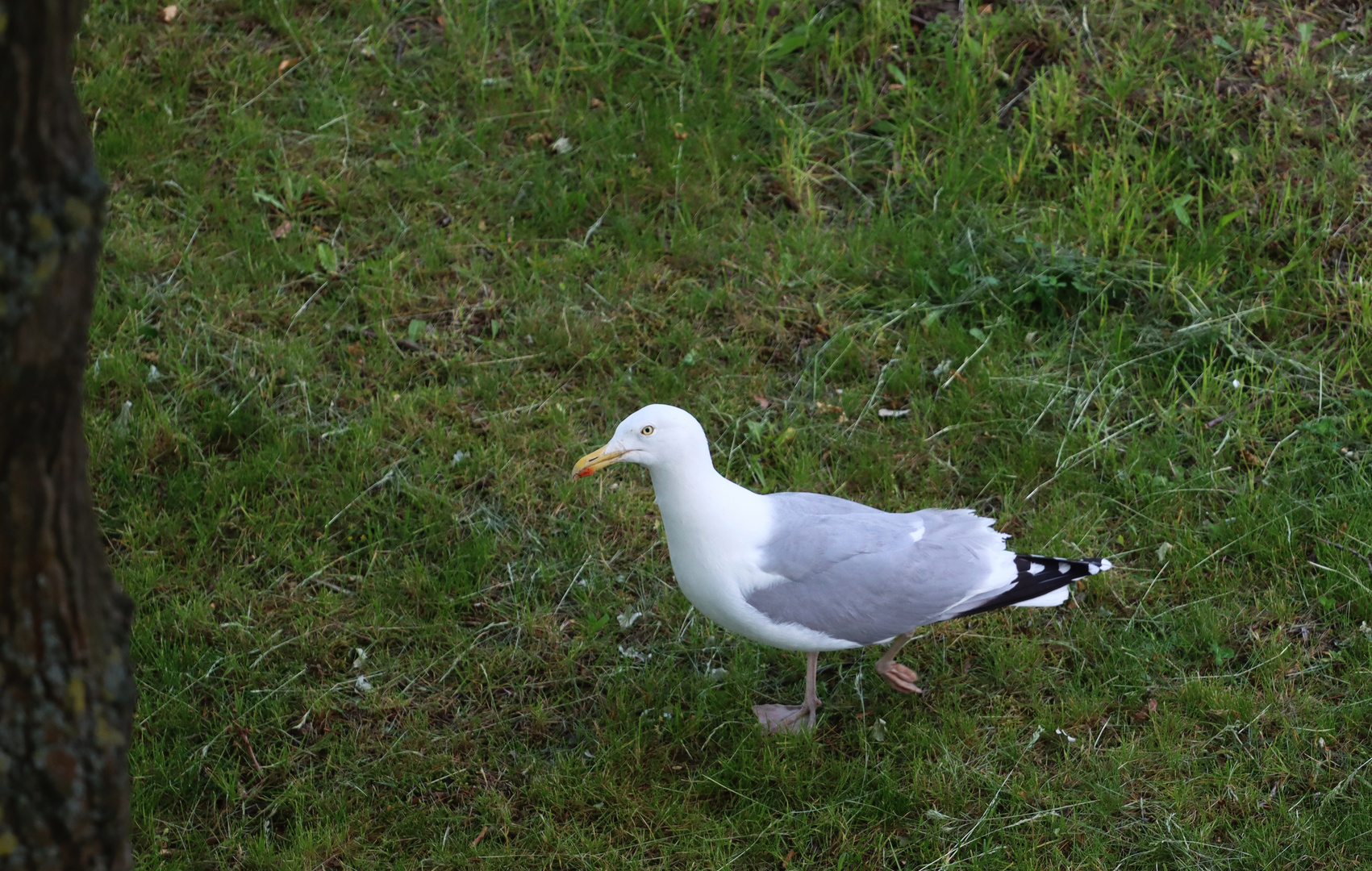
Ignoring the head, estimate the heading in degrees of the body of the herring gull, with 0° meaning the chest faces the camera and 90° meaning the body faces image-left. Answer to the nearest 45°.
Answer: approximately 90°

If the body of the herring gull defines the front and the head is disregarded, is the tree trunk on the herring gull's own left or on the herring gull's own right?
on the herring gull's own left
